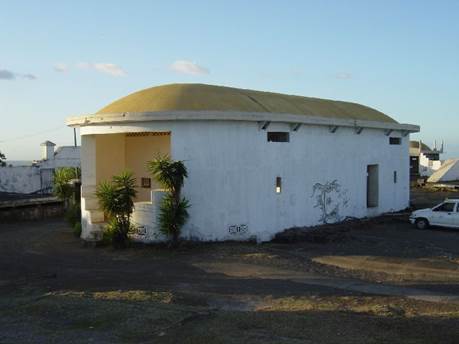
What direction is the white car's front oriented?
to the viewer's left

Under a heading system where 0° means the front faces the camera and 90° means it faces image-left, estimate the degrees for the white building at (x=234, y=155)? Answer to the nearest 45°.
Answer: approximately 45°

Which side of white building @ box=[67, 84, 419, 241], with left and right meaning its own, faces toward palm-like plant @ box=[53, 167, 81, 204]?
right

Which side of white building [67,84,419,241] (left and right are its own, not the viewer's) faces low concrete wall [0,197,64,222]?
right

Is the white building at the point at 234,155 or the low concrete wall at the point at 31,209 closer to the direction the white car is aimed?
the low concrete wall
